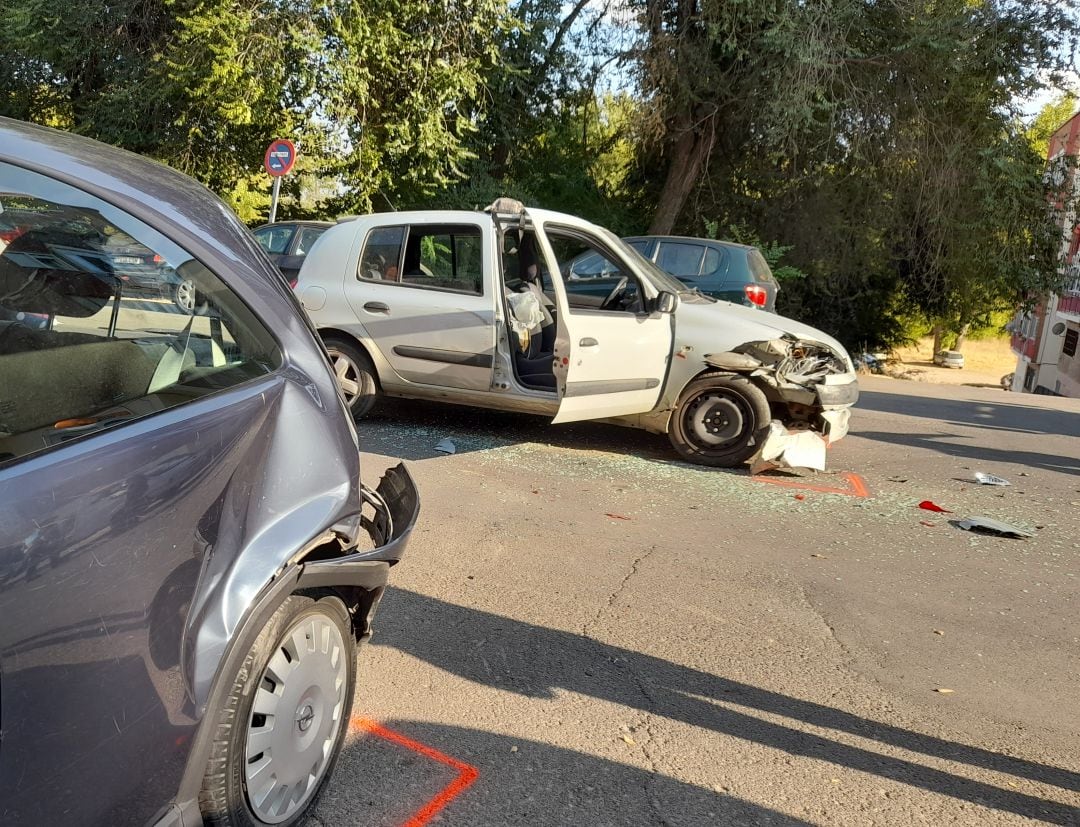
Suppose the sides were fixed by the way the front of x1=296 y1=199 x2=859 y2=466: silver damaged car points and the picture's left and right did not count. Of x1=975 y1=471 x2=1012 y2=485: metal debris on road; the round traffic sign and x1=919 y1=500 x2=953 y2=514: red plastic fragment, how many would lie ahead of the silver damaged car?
2

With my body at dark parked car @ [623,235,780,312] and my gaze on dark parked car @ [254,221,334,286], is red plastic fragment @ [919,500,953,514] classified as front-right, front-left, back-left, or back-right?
back-left

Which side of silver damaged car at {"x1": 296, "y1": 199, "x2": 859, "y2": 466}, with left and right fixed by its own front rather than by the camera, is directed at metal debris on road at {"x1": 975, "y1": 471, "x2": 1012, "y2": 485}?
front

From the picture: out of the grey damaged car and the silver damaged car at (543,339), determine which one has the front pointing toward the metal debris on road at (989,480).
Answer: the silver damaged car

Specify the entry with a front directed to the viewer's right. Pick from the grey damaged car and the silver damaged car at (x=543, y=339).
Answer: the silver damaged car

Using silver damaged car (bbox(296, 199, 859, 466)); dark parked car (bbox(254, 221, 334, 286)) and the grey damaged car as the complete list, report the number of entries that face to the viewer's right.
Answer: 1

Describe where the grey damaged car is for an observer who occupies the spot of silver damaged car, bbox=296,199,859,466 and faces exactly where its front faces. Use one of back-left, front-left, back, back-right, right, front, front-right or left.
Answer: right

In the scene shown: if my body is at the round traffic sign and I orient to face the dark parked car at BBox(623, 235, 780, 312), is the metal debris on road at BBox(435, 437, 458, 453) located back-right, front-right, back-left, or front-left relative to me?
front-right

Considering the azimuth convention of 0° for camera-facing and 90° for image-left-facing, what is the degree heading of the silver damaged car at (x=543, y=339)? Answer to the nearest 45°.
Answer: approximately 270°

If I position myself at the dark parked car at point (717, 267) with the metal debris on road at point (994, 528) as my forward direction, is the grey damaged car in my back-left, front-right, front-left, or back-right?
front-right
